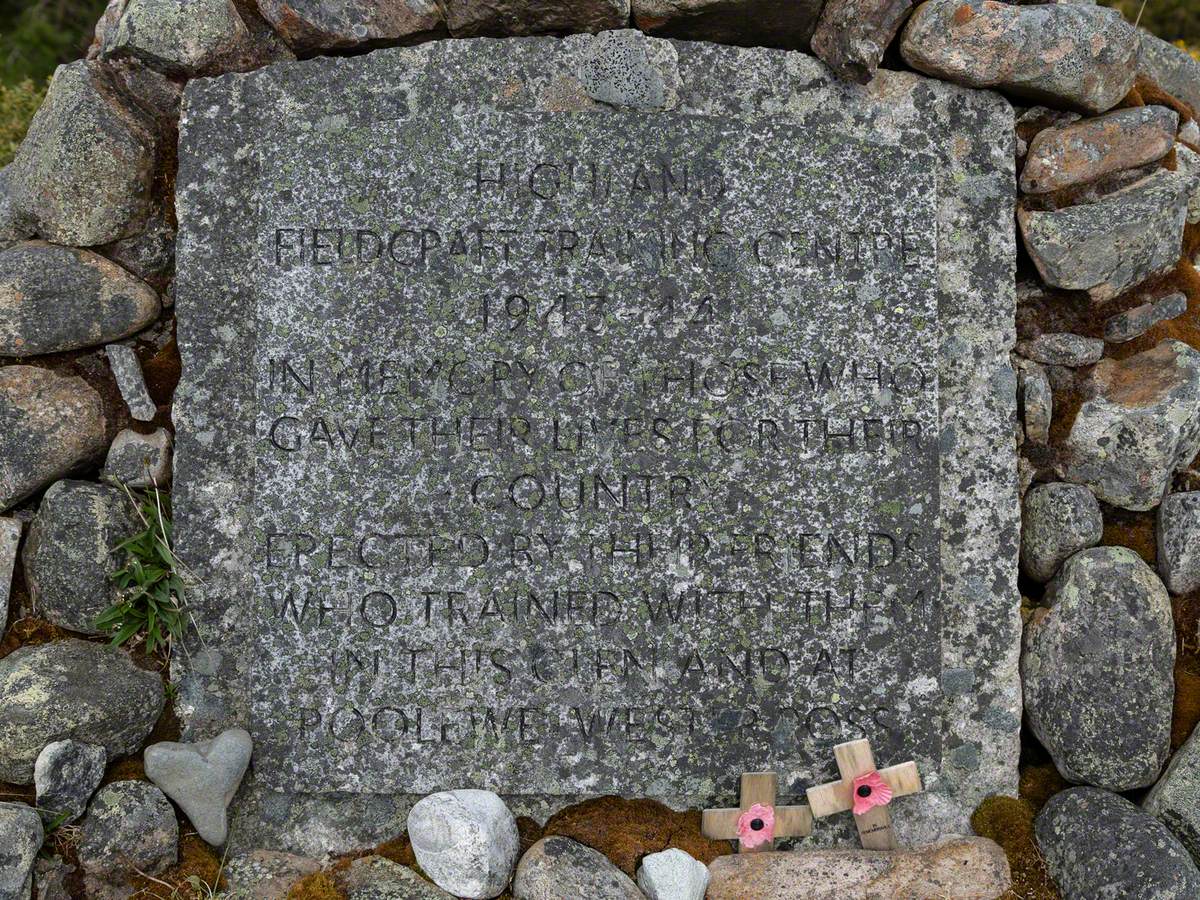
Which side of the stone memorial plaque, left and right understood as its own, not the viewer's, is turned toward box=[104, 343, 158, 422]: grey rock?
right

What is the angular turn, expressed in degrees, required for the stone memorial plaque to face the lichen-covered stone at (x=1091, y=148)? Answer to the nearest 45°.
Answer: approximately 135° to its left

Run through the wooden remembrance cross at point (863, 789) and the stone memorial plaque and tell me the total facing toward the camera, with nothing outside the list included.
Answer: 2

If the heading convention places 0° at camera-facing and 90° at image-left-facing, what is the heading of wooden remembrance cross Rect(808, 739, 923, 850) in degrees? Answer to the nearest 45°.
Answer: approximately 0°

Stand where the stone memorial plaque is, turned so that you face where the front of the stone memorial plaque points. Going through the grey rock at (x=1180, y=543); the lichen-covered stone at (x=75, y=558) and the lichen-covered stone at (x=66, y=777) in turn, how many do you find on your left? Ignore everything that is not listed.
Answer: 1

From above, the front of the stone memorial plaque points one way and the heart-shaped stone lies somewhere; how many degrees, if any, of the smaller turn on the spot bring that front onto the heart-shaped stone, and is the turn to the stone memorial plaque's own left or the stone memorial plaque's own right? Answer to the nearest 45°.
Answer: approximately 45° to the stone memorial plaque's own right

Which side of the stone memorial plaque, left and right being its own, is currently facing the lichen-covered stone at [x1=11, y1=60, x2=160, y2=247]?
right

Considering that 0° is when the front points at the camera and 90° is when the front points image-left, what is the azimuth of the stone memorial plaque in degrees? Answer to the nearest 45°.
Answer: approximately 0°

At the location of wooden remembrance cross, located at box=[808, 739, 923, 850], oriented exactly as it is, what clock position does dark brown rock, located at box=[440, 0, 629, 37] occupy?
The dark brown rock is roughly at 4 o'clock from the wooden remembrance cross.

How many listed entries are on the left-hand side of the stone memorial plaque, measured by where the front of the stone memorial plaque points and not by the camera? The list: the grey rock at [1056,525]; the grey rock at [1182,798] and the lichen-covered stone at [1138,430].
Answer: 3
